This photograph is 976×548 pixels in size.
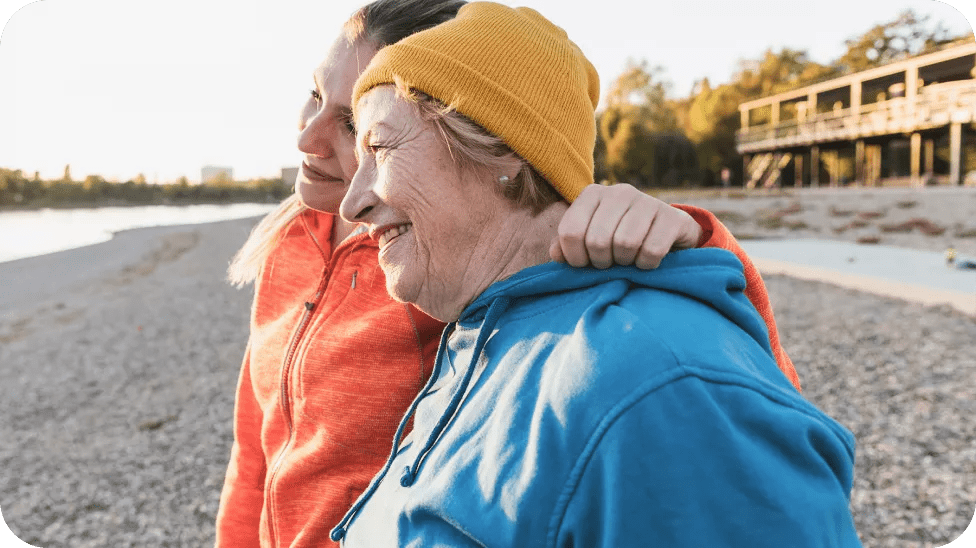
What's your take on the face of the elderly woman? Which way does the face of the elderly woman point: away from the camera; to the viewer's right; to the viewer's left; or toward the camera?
to the viewer's left

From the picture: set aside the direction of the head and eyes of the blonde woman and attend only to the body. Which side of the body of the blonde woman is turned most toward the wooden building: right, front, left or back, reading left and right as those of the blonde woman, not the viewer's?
back

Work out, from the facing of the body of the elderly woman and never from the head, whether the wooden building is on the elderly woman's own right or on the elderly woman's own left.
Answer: on the elderly woman's own right

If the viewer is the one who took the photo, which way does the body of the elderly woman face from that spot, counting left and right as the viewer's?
facing to the left of the viewer

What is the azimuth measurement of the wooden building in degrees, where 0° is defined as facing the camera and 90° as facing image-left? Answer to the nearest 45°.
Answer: approximately 45°

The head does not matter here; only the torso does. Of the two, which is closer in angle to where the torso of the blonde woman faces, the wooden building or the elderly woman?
the elderly woman

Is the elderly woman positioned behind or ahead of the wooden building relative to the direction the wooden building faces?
ahead

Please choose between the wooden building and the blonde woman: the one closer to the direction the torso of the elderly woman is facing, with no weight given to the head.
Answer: the blonde woman
